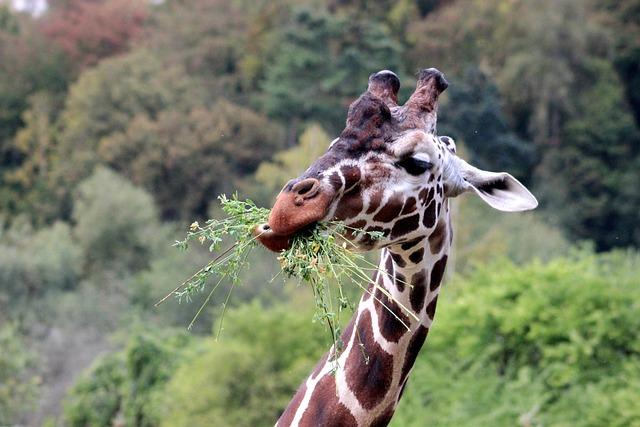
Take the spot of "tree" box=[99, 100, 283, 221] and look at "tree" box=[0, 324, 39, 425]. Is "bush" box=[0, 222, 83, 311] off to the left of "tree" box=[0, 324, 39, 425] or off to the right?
right

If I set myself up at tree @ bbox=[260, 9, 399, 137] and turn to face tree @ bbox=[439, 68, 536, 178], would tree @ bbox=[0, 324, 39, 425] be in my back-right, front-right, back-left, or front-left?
back-right

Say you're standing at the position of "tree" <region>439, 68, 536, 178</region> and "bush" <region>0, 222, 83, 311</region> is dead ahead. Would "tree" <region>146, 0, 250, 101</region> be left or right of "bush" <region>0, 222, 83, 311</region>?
right
